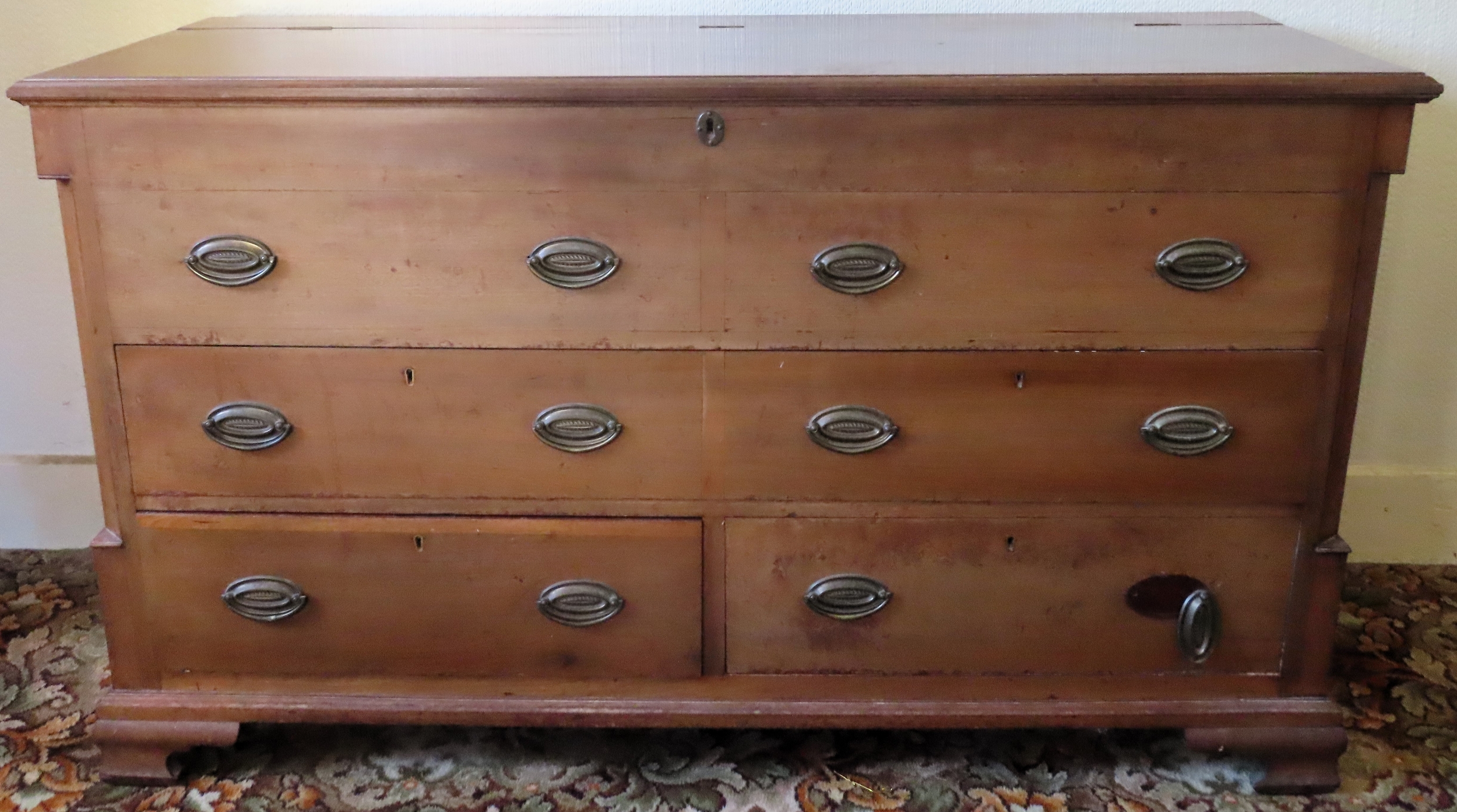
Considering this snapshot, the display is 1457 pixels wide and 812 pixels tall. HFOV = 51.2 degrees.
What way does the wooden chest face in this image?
toward the camera
